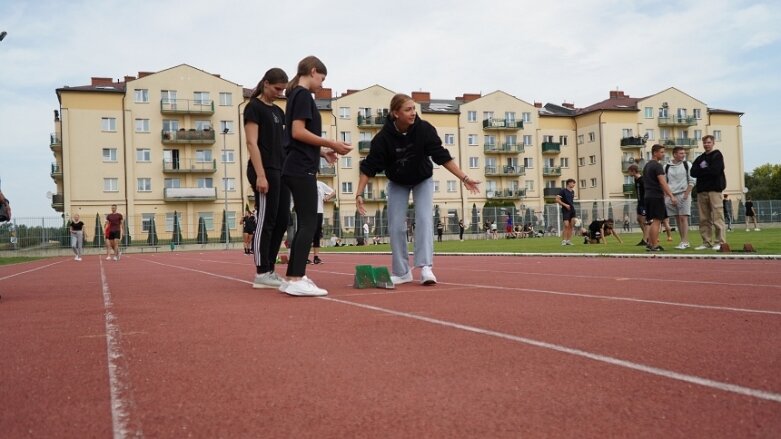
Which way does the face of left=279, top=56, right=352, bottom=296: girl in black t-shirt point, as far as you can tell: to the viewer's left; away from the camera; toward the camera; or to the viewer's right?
to the viewer's right

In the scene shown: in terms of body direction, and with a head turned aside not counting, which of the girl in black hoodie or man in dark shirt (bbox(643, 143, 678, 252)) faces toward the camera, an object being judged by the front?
the girl in black hoodie

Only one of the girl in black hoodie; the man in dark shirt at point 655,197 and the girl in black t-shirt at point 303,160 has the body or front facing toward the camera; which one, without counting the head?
the girl in black hoodie

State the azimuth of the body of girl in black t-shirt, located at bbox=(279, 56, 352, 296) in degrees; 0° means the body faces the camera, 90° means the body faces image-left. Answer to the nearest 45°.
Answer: approximately 270°

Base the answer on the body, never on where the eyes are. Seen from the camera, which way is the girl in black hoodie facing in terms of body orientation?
toward the camera

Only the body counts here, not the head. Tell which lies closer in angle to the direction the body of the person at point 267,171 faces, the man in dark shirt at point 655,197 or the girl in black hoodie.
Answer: the girl in black hoodie

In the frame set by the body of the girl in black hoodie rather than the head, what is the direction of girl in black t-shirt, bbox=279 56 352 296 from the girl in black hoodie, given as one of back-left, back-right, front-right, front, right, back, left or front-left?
front-right

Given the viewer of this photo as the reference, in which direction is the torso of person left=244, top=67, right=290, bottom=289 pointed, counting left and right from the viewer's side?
facing the viewer and to the right of the viewer

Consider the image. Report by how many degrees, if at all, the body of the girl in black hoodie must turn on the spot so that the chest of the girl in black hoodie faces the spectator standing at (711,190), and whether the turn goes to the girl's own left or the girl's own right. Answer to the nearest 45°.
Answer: approximately 135° to the girl's own left

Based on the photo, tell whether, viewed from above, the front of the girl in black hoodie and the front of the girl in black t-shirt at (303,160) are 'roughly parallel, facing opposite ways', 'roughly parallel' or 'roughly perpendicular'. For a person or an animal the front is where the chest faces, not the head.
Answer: roughly perpendicular

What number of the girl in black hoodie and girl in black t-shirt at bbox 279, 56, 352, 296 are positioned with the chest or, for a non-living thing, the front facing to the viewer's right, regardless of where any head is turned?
1
